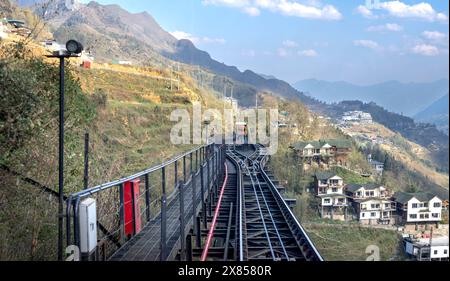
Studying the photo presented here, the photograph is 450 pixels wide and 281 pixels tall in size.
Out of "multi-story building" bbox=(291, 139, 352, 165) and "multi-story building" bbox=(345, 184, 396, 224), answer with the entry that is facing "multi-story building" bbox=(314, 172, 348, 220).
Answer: "multi-story building" bbox=(291, 139, 352, 165)

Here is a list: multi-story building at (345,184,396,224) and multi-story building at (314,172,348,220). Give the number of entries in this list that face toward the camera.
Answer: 2

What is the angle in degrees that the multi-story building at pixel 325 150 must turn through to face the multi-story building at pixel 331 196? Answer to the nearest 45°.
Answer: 0° — it already faces it

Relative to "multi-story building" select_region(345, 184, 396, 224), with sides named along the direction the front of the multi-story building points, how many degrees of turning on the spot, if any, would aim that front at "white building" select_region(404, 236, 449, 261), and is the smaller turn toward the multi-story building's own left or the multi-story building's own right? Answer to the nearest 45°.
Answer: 0° — it already faces it

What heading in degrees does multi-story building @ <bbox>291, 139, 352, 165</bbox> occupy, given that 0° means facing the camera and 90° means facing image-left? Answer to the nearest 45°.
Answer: approximately 0°

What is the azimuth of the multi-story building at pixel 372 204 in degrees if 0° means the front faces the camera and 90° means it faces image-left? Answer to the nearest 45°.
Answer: approximately 0°

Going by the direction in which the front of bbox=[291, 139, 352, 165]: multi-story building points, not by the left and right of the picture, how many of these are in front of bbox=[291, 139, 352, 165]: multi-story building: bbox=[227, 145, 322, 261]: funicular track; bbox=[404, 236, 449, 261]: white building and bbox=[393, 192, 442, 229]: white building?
3

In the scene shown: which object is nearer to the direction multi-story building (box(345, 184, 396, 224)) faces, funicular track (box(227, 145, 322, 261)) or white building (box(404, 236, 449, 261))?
the white building

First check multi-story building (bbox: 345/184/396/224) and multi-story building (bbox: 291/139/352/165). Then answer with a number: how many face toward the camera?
2
